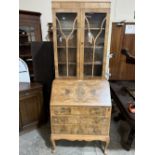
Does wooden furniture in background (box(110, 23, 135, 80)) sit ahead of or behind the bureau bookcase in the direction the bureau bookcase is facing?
behind

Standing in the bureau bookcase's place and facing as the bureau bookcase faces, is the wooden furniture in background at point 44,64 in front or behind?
behind

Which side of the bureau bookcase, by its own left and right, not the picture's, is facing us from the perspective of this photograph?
front

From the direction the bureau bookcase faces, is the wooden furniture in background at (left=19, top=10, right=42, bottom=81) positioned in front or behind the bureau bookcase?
behind
